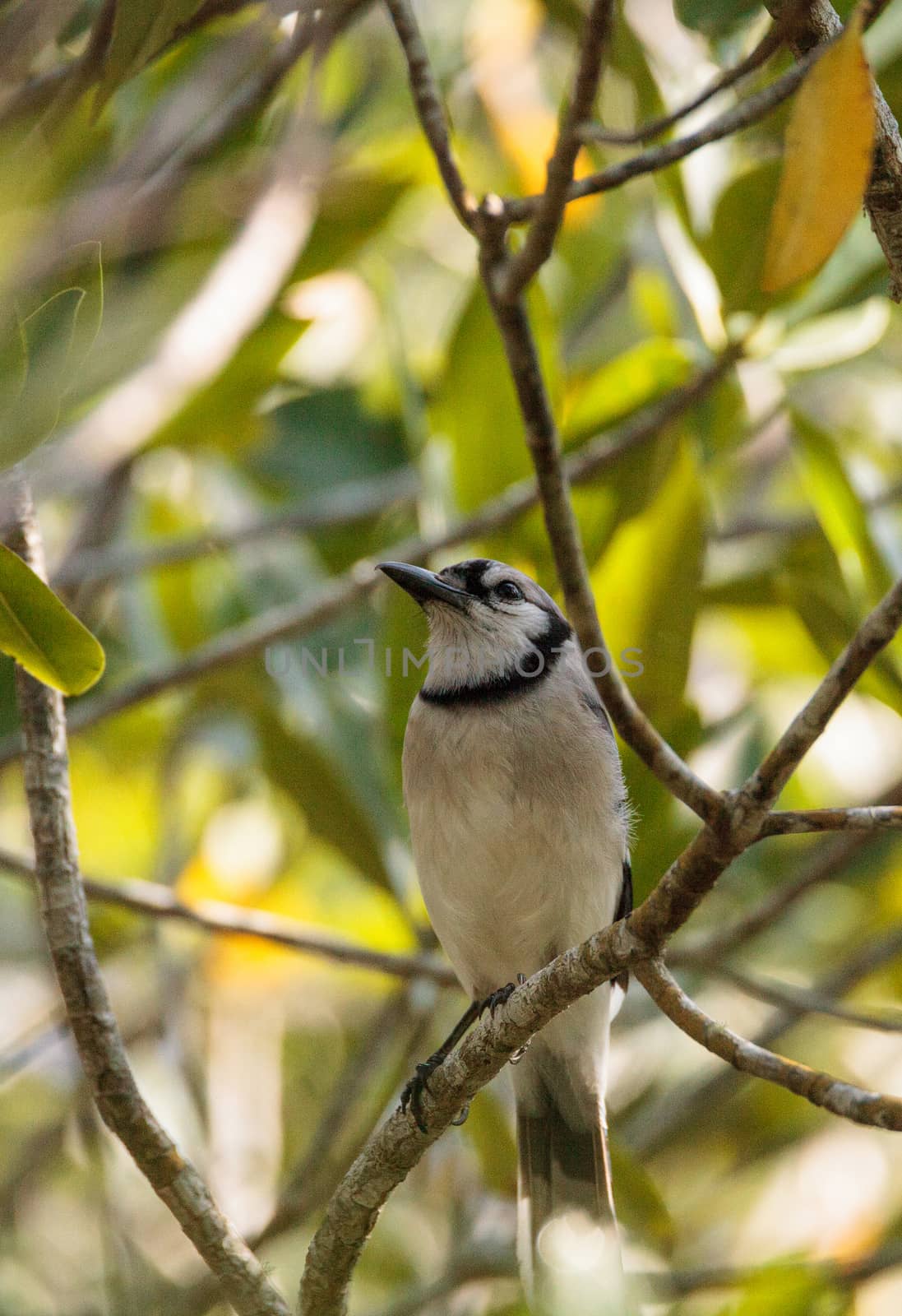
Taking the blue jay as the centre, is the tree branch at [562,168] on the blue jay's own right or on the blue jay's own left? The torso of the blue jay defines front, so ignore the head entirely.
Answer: on the blue jay's own left

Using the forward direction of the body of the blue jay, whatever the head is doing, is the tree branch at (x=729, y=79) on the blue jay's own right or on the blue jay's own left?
on the blue jay's own left

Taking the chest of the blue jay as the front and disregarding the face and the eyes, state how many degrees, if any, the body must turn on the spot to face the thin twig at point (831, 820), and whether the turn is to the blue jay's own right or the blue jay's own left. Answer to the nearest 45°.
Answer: approximately 45° to the blue jay's own left

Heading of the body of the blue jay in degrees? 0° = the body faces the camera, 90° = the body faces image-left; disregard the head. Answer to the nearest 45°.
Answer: approximately 45°

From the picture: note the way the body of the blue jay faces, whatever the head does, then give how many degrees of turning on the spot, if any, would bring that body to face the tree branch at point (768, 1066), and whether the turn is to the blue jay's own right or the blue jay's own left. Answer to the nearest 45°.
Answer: approximately 45° to the blue jay's own left
